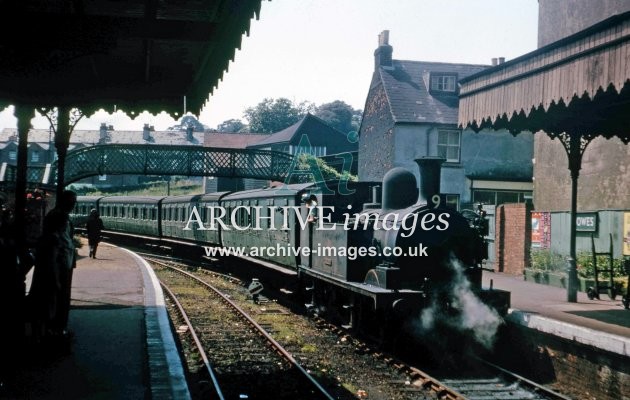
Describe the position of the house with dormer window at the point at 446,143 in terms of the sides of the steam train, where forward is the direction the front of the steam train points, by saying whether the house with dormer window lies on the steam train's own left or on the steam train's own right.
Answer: on the steam train's own left

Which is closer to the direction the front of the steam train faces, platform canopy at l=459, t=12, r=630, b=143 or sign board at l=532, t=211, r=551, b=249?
the platform canopy

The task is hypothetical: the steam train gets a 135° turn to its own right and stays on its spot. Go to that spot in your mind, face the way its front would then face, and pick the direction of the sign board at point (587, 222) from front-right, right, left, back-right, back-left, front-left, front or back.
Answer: back-right

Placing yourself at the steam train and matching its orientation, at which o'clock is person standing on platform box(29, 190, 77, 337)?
The person standing on platform is roughly at 3 o'clock from the steam train.

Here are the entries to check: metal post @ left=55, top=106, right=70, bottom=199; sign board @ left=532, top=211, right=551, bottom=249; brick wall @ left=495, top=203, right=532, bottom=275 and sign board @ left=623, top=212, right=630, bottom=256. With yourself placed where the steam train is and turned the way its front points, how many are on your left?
3

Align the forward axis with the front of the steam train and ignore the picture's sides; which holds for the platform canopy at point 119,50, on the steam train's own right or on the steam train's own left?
on the steam train's own right

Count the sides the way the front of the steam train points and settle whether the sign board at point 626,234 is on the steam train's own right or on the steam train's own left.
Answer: on the steam train's own left

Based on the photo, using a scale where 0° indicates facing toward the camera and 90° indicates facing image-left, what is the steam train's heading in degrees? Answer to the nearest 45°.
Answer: approximately 315°

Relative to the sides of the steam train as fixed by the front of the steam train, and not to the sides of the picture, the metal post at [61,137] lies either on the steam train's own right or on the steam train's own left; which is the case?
on the steam train's own right

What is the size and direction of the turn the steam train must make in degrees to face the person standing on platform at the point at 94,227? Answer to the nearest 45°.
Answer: approximately 180°
